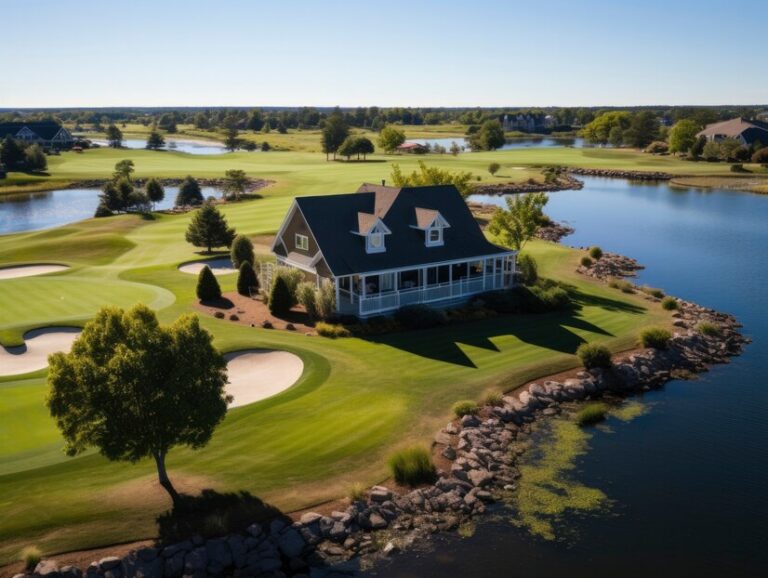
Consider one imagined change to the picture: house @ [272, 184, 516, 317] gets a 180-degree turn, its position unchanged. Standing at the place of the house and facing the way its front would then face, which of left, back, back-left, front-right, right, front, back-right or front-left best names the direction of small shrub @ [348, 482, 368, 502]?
back-left

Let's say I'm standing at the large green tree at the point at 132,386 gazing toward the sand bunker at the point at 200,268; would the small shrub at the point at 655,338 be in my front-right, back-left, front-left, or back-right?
front-right

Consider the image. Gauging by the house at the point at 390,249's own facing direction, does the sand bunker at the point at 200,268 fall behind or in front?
behind

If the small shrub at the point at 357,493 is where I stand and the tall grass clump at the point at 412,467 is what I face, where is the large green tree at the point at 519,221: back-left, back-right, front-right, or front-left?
front-left

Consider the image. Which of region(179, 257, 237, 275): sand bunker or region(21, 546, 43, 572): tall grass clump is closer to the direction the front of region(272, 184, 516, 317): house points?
the tall grass clump

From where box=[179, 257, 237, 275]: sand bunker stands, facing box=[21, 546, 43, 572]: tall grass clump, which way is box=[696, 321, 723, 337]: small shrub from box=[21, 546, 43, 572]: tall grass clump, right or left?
left

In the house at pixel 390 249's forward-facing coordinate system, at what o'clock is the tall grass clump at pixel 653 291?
The tall grass clump is roughly at 10 o'clock from the house.

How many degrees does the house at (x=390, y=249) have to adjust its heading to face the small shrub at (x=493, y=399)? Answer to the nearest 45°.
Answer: approximately 45° to its right

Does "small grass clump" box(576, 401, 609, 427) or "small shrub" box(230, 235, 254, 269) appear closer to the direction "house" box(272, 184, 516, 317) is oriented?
the small grass clump

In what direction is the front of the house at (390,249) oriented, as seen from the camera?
facing the viewer and to the right of the viewer

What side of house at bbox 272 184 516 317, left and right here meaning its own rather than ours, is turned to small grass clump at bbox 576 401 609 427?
front

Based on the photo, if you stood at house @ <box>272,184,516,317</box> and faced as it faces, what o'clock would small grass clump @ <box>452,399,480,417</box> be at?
The small grass clump is roughly at 1 o'clock from the house.

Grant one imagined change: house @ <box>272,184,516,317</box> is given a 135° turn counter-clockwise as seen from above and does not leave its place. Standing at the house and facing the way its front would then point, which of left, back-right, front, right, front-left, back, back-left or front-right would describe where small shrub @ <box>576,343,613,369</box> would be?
back-right
